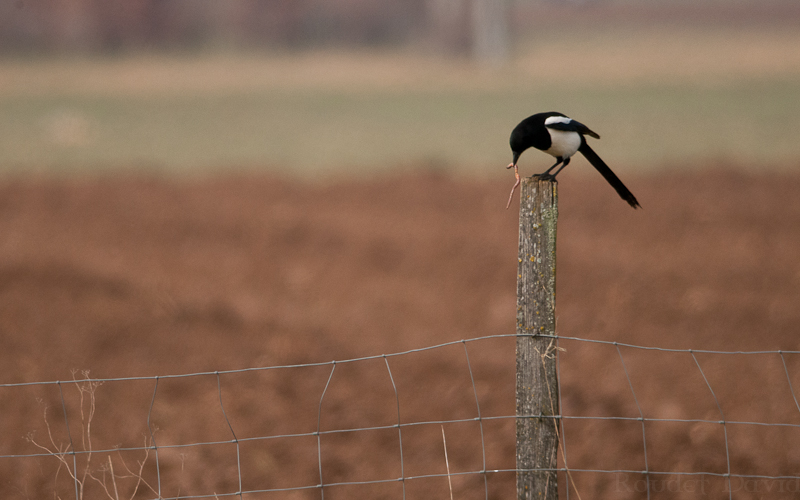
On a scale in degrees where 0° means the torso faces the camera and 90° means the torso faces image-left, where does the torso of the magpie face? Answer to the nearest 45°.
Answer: approximately 90°
